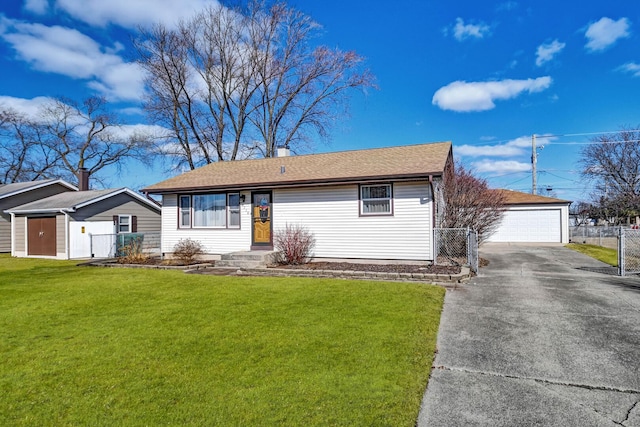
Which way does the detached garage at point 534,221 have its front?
toward the camera

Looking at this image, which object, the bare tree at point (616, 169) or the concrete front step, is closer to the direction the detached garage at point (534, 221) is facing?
the concrete front step

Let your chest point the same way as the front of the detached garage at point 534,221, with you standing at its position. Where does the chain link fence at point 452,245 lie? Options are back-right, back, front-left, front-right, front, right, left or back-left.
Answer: front

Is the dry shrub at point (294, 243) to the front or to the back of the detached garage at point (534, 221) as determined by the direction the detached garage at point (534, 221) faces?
to the front

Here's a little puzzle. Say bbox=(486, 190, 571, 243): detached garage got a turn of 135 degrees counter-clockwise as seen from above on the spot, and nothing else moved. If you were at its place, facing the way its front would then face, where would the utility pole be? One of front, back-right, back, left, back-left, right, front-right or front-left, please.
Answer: front-left

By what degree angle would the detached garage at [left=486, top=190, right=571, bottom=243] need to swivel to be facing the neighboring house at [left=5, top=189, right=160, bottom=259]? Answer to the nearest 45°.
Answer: approximately 45° to its right

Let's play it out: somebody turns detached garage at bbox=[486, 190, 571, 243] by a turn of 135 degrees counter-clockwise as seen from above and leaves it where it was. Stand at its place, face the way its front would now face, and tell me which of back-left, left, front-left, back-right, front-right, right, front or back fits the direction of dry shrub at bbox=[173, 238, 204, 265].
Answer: back

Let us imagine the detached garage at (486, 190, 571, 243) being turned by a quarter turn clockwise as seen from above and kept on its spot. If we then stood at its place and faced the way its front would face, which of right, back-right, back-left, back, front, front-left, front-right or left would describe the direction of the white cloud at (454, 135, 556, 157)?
right

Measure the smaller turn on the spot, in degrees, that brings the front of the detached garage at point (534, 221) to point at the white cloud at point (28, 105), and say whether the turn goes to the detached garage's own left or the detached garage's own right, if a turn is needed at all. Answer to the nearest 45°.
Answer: approximately 90° to the detached garage's own right

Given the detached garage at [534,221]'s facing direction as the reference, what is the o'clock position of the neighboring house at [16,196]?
The neighboring house is roughly at 2 o'clock from the detached garage.
